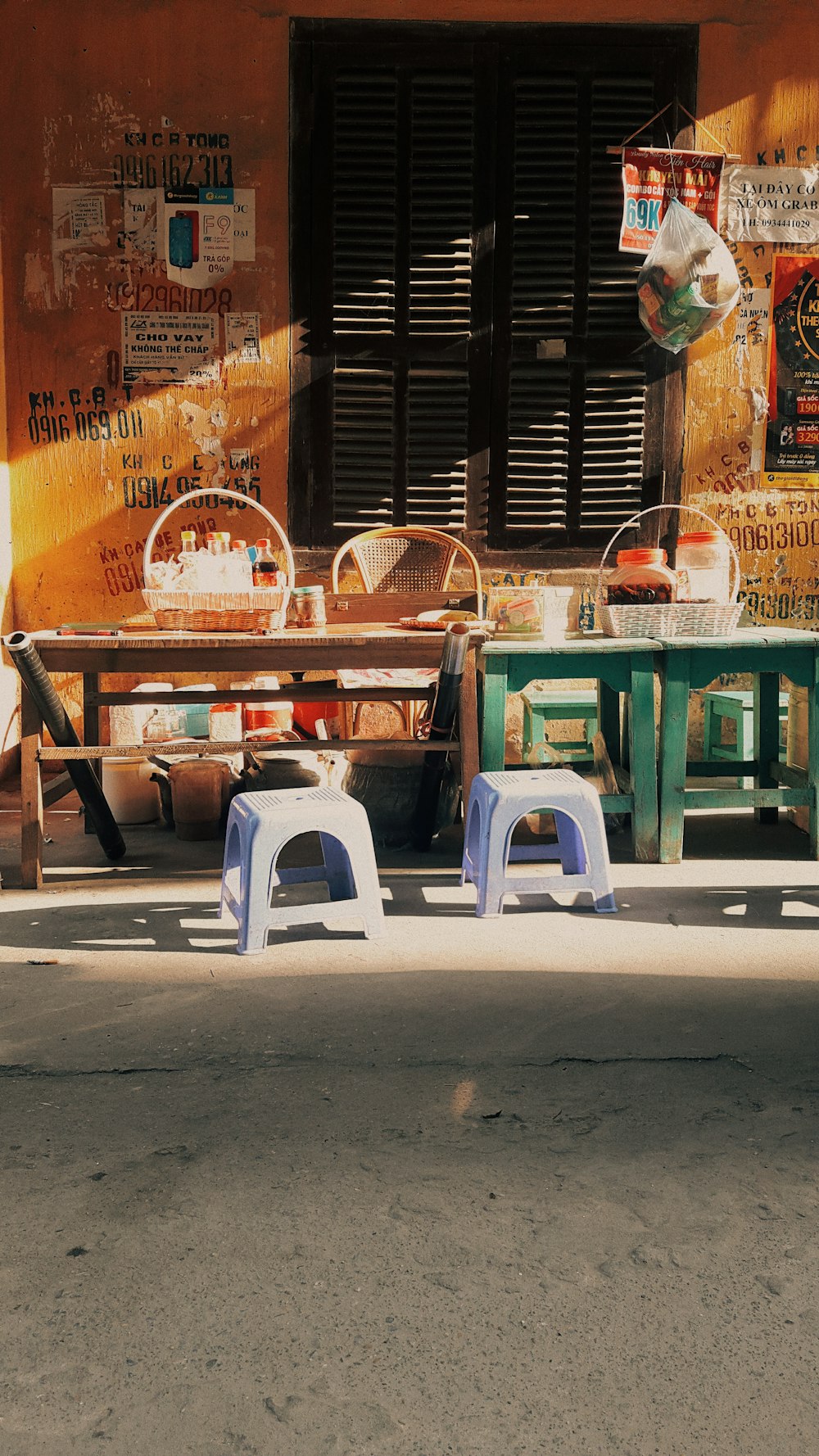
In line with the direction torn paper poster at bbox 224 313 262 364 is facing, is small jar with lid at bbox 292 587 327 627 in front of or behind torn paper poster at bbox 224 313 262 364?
in front

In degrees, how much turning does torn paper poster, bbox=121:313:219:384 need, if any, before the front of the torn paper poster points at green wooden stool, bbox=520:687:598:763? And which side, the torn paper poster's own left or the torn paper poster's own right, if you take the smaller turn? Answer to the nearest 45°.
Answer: approximately 45° to the torn paper poster's own left

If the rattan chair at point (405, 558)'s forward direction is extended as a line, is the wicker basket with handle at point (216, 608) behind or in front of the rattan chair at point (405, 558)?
in front

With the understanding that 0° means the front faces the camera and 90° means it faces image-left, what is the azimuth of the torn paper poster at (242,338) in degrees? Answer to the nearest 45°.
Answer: approximately 0°

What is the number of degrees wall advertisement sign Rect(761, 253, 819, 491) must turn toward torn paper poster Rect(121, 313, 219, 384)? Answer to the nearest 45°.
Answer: approximately 90° to its right

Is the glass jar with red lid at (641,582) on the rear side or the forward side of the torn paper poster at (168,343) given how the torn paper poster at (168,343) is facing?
on the forward side

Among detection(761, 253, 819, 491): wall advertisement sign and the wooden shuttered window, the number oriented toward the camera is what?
2

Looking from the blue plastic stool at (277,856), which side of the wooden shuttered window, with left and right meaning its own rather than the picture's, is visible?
front

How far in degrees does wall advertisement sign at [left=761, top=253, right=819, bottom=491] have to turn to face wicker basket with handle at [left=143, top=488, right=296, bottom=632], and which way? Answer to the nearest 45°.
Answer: approximately 45° to its right

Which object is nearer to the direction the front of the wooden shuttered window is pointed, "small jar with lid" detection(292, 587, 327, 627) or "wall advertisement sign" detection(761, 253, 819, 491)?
the small jar with lid
